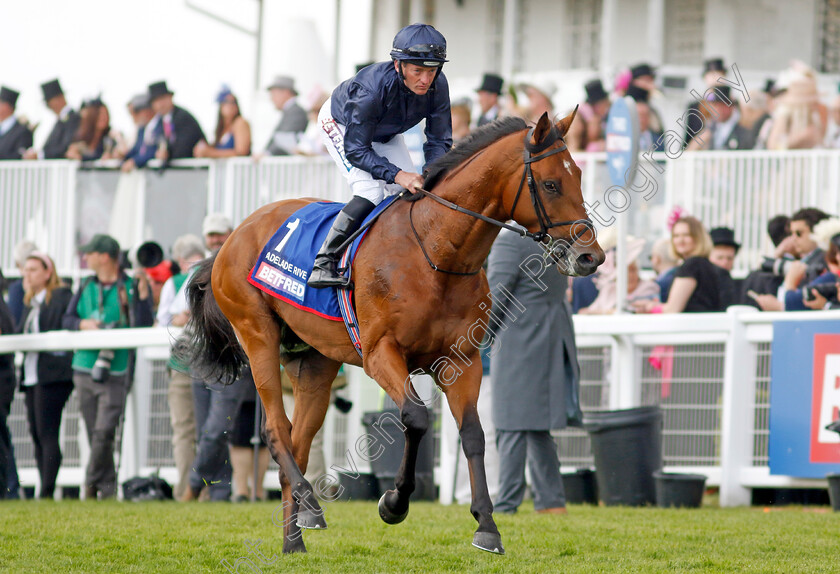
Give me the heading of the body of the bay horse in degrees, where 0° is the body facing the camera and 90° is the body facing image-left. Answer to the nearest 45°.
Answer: approximately 315°

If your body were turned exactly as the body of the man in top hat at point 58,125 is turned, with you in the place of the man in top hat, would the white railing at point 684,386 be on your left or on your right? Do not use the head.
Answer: on your left

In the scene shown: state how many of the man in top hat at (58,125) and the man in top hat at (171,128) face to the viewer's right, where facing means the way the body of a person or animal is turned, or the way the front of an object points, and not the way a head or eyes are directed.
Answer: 0

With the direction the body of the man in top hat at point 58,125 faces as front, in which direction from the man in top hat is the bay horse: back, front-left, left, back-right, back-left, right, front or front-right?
front-left

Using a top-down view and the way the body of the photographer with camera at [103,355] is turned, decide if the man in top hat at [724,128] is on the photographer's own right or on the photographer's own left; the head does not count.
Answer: on the photographer's own left

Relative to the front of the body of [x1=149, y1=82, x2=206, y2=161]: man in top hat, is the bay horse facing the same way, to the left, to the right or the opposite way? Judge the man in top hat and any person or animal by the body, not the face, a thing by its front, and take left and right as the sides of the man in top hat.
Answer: to the left

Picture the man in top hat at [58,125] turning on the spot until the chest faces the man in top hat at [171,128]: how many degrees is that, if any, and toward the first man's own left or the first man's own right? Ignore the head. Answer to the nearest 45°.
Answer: approximately 90° to the first man's own left

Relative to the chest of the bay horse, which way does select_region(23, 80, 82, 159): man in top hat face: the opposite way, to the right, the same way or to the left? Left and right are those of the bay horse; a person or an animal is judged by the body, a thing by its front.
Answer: to the right

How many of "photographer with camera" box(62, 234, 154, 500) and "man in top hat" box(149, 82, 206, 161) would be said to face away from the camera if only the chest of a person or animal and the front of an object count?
0

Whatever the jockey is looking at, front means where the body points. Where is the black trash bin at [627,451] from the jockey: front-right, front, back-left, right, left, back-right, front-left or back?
left

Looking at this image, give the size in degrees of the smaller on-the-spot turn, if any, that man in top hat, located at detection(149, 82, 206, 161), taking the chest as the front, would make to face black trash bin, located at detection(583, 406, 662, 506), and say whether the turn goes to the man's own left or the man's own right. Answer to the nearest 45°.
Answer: approximately 90° to the man's own left

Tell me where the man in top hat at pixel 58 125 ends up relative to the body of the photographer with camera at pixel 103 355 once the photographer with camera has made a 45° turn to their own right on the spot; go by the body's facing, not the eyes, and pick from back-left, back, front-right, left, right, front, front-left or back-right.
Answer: back-right

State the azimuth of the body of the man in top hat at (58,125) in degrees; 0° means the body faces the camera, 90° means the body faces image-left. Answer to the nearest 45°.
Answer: approximately 45°

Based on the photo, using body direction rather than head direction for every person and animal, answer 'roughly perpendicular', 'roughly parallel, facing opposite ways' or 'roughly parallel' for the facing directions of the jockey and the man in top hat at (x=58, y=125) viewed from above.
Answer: roughly perpendicular
